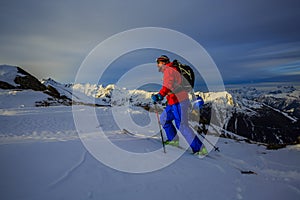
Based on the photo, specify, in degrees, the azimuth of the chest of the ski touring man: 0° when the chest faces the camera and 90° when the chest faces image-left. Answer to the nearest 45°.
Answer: approximately 90°
